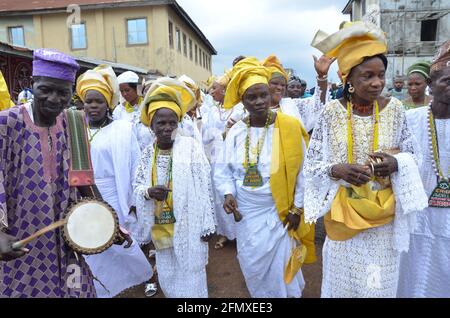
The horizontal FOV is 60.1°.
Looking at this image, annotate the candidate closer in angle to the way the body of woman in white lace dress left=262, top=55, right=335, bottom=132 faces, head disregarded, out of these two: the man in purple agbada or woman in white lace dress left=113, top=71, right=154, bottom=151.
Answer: the man in purple agbada

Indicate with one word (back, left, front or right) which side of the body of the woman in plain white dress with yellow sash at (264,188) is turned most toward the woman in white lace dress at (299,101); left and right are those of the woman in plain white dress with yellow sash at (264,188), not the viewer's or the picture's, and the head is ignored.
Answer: back

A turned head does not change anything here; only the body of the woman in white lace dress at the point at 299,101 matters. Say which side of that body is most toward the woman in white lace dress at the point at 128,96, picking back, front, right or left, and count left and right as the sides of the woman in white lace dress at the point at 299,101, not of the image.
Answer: right

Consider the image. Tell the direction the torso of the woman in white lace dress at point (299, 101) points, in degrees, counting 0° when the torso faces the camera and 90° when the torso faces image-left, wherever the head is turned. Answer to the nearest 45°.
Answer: approximately 0°

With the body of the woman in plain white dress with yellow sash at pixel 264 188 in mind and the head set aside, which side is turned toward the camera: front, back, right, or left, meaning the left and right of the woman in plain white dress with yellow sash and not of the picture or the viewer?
front

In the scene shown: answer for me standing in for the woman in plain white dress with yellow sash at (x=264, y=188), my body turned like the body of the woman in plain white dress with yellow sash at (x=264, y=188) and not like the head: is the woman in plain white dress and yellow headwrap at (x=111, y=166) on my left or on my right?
on my right

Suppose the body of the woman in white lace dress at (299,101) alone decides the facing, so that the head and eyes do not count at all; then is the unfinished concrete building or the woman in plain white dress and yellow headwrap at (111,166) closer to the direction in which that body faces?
the woman in plain white dress and yellow headwrap

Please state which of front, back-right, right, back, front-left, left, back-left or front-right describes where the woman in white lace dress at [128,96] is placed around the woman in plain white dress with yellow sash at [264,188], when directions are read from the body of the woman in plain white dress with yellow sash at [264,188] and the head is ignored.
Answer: back-right

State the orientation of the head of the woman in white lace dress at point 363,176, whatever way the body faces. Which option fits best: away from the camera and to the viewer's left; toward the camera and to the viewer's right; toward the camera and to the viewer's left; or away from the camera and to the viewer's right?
toward the camera and to the viewer's right

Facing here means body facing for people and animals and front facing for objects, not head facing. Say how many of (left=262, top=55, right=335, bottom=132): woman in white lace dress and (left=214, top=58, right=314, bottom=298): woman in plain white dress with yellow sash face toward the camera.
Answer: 2
